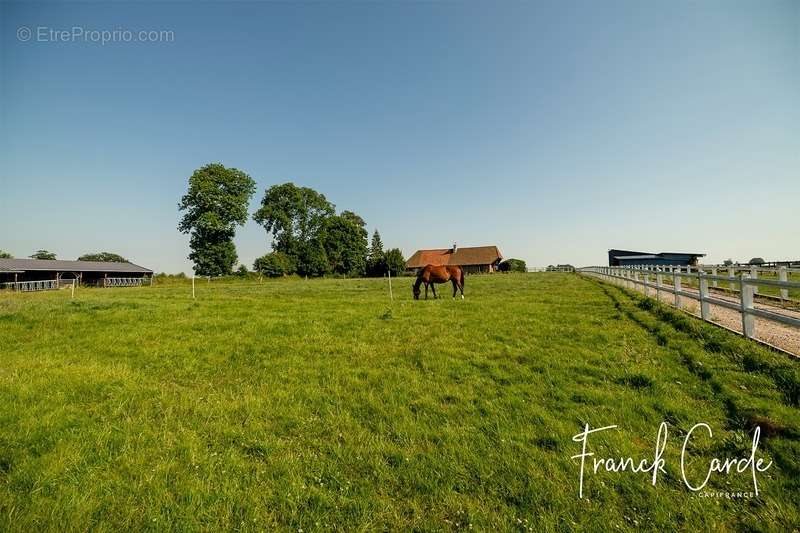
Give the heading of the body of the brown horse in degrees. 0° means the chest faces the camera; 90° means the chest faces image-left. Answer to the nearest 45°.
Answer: approximately 90°
